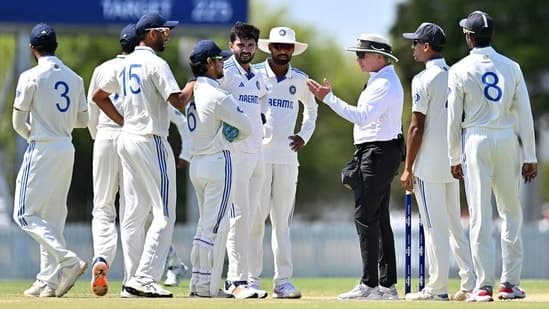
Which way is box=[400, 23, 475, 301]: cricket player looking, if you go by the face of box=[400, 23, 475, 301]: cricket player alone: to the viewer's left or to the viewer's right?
to the viewer's left

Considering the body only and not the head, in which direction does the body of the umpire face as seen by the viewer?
to the viewer's left

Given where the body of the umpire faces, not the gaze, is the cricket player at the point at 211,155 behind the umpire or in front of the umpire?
in front

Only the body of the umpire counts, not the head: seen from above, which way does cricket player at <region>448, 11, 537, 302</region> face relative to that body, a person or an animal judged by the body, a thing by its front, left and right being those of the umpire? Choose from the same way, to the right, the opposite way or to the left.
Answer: to the right

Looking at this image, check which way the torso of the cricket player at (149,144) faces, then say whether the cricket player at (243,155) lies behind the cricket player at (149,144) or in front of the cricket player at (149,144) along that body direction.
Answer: in front

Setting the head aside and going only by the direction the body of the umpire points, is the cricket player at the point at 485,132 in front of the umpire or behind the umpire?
behind

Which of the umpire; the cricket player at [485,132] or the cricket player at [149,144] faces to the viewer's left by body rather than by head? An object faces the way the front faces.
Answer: the umpire

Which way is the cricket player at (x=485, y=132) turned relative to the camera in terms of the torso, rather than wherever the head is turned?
away from the camera

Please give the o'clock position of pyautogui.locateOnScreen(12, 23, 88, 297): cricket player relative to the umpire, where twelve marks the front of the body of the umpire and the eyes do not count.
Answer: The cricket player is roughly at 12 o'clock from the umpire.

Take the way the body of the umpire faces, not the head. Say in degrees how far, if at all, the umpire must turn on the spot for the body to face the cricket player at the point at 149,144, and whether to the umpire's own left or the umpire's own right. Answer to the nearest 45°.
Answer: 0° — they already face them

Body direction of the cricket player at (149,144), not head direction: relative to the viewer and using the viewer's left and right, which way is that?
facing away from the viewer and to the right of the viewer

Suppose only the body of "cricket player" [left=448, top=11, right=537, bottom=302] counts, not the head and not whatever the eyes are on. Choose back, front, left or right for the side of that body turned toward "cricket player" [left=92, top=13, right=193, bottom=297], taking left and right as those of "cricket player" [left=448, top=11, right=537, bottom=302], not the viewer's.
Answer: left

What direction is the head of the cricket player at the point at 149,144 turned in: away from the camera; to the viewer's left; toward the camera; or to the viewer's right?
to the viewer's right

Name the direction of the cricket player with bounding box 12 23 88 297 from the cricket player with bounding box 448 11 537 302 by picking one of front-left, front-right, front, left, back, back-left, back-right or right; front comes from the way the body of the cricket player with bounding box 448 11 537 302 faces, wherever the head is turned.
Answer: left
